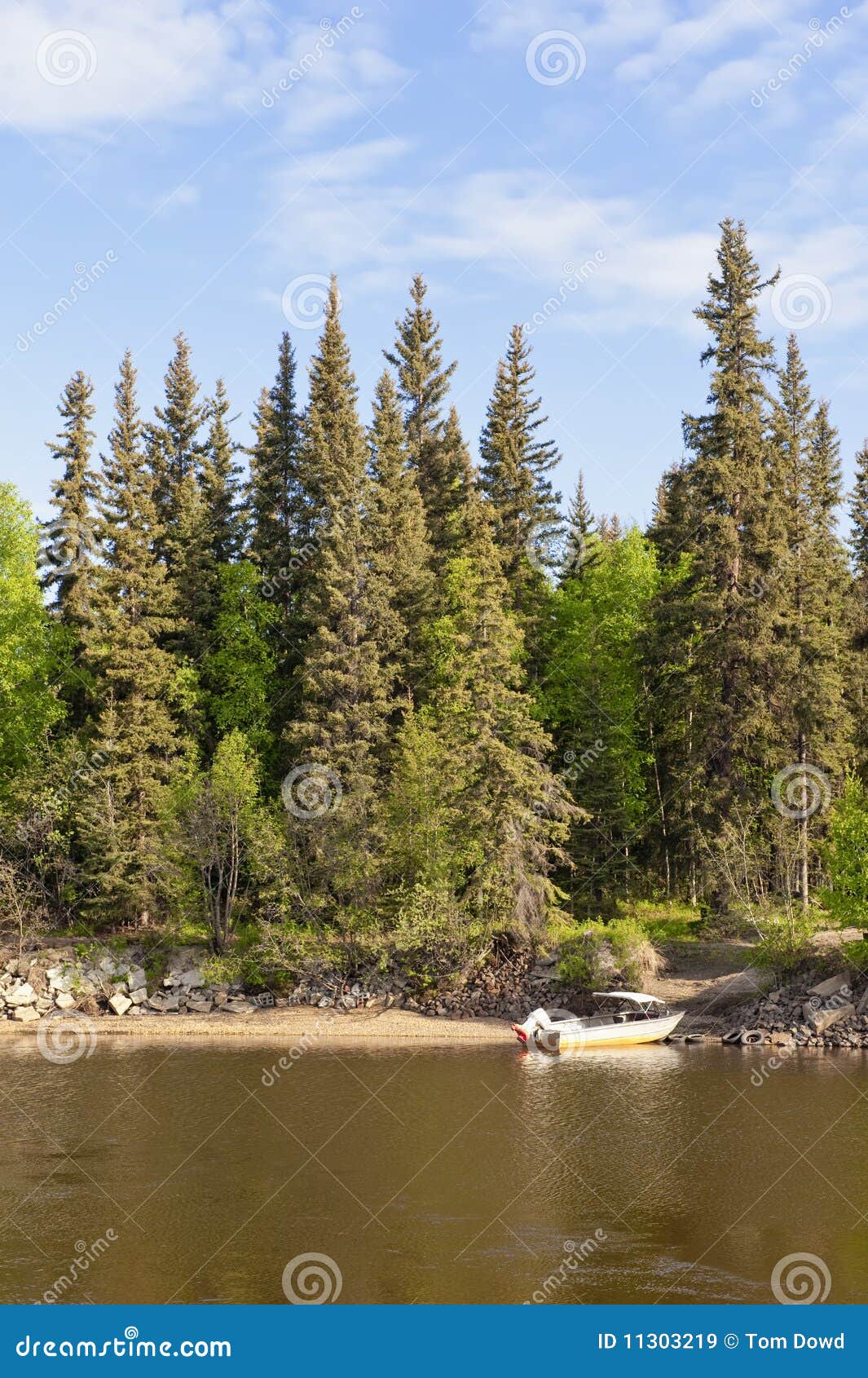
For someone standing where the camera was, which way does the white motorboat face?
facing away from the viewer and to the right of the viewer

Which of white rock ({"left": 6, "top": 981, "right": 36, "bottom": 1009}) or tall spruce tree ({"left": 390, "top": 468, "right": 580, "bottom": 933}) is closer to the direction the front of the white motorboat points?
the tall spruce tree

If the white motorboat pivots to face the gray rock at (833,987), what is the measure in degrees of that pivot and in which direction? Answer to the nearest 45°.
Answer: approximately 45° to its right

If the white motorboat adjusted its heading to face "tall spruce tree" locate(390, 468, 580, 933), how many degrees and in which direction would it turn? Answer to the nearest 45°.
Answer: approximately 90° to its left

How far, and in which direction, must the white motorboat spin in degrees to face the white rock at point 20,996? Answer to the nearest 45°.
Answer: approximately 135° to its left

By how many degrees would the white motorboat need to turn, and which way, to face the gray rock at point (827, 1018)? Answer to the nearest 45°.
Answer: approximately 45° to its right
